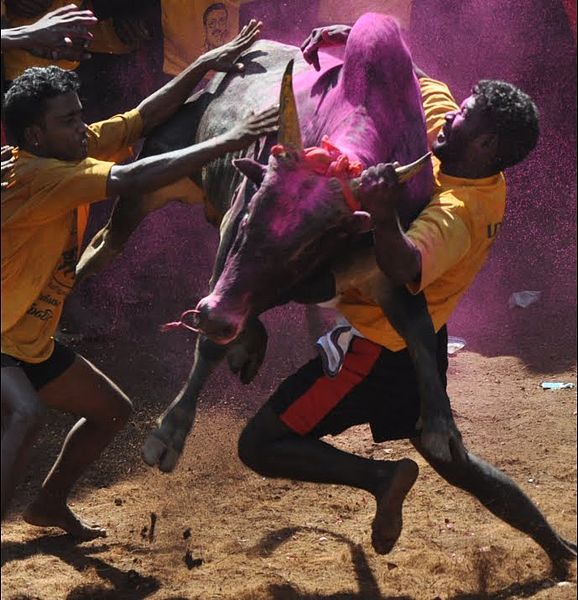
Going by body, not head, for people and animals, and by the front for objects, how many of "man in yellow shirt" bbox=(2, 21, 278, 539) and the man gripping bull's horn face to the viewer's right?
1

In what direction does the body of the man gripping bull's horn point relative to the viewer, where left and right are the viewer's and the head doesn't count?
facing to the left of the viewer

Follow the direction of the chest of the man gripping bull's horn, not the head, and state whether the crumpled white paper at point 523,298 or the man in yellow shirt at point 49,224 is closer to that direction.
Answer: the man in yellow shirt

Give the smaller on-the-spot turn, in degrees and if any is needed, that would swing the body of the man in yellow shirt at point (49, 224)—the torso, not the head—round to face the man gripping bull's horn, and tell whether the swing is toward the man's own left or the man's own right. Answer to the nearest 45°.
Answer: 0° — they already face them

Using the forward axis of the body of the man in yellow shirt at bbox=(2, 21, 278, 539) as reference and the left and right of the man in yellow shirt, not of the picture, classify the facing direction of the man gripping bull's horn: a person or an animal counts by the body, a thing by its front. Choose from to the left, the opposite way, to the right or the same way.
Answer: the opposite way

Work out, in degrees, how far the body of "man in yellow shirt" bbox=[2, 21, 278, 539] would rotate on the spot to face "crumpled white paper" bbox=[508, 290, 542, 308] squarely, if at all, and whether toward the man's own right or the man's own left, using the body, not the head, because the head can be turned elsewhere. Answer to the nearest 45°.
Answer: approximately 45° to the man's own left

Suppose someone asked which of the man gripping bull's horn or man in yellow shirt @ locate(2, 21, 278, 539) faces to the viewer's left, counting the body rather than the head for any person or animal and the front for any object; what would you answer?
the man gripping bull's horn

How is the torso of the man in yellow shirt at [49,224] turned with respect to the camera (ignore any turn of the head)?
to the viewer's right

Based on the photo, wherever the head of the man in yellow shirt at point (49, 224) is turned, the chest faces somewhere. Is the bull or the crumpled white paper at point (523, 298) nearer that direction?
the bull

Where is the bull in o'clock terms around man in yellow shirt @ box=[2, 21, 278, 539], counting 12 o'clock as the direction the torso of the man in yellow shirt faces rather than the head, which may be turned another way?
The bull is roughly at 12 o'clock from the man in yellow shirt.

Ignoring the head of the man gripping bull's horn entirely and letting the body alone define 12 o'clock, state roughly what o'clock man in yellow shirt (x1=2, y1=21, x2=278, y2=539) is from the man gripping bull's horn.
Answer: The man in yellow shirt is roughly at 12 o'clock from the man gripping bull's horn.
